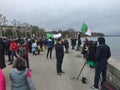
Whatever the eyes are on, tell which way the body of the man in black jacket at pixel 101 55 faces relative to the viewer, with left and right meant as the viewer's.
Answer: facing away from the viewer and to the left of the viewer

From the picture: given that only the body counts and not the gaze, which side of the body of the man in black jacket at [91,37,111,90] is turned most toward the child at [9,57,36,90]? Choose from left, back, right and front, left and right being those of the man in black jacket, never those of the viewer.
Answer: left

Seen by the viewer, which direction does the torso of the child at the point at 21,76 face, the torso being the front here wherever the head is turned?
away from the camera

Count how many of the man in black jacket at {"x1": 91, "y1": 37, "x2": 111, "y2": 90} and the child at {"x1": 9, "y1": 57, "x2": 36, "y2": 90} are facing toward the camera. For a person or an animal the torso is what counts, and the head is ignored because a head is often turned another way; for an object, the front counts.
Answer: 0

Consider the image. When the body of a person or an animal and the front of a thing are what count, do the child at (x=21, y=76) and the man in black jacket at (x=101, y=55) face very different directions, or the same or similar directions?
same or similar directions
